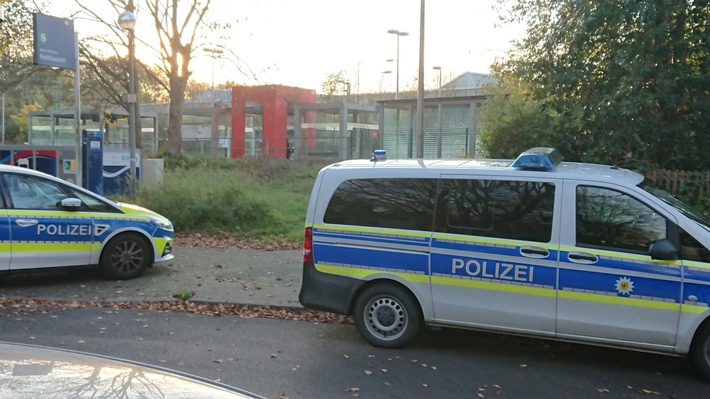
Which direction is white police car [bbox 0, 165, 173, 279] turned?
to the viewer's right

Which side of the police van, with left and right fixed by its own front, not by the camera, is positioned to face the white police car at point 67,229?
back

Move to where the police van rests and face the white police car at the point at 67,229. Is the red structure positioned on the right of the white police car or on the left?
right

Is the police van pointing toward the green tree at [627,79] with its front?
no

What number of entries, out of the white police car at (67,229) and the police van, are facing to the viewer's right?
2

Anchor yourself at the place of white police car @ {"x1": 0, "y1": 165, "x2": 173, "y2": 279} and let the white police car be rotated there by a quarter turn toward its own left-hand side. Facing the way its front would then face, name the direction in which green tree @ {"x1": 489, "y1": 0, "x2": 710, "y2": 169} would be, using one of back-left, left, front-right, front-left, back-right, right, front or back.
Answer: right

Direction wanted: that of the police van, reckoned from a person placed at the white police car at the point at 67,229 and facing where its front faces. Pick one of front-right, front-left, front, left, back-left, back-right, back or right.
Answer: front-right

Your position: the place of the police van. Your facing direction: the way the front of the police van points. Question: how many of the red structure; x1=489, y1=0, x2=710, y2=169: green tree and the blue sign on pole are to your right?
0

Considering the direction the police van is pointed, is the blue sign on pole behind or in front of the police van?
behind

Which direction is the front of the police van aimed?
to the viewer's right

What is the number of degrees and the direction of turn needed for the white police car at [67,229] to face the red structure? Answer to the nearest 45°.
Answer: approximately 90° to its left

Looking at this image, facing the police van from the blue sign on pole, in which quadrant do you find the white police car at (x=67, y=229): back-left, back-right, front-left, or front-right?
front-right

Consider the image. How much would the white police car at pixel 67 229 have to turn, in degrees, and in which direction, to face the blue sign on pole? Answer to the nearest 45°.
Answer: approximately 90° to its left

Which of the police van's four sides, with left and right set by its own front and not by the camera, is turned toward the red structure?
left
